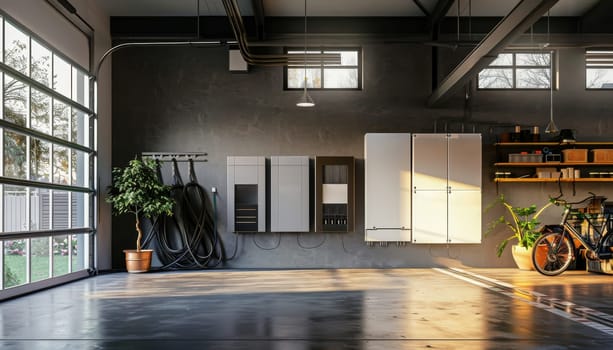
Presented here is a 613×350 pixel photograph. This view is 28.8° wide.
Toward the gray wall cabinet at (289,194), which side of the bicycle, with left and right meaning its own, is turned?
front

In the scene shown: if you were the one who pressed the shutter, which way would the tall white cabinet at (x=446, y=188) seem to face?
facing the viewer

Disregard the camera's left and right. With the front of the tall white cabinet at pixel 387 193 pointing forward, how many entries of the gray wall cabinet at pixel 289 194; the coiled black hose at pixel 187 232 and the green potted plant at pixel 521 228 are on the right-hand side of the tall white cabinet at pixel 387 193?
2

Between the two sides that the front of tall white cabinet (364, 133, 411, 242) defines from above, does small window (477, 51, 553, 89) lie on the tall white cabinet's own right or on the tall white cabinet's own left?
on the tall white cabinet's own left

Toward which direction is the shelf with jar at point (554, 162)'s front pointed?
toward the camera

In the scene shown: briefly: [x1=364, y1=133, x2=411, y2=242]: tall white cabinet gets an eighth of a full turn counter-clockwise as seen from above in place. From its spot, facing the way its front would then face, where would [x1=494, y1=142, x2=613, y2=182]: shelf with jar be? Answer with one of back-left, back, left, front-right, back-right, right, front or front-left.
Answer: front-left

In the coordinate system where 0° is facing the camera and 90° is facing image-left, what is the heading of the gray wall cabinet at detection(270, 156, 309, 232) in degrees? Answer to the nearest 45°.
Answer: approximately 0°

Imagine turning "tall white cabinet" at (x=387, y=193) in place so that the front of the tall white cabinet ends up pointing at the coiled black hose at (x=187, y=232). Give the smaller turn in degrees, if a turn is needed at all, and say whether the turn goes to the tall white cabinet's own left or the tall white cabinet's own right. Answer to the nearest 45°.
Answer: approximately 90° to the tall white cabinet's own right

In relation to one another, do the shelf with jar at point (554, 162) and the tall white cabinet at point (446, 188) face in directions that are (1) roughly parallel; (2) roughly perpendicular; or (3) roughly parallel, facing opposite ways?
roughly parallel

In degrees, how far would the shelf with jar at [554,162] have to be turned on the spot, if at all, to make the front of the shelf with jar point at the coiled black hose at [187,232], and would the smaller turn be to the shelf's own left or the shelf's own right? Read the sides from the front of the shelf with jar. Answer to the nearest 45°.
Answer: approximately 90° to the shelf's own right

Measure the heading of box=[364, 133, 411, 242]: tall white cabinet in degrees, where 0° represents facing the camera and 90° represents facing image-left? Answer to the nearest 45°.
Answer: approximately 0°

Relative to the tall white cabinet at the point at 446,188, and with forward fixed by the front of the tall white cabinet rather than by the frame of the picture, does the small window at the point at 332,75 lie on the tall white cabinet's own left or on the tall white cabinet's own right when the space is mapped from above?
on the tall white cabinet's own right

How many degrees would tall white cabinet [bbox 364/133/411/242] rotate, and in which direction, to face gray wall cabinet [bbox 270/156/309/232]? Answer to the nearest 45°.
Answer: approximately 90° to its right

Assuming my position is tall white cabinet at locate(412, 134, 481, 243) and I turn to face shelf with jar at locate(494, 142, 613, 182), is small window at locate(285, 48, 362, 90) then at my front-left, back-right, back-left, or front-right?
back-left
